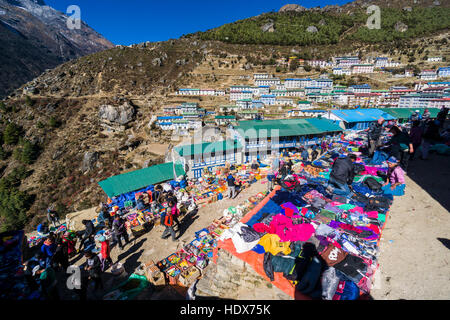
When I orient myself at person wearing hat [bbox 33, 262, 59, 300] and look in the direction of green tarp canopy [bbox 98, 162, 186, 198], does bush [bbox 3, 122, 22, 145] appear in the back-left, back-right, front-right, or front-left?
front-left

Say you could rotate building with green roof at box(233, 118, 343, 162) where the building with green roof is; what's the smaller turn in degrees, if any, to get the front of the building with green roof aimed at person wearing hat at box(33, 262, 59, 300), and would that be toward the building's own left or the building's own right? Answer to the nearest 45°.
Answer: approximately 45° to the building's own right

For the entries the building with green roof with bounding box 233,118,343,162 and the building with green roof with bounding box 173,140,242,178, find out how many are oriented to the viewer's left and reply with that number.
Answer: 0

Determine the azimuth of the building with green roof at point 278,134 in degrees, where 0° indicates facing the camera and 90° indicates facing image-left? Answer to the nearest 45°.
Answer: approximately 315°

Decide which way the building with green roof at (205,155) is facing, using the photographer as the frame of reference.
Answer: facing the viewer and to the right of the viewer

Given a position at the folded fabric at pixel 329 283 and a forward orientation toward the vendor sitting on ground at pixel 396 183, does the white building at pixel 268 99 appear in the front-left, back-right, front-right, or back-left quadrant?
front-left

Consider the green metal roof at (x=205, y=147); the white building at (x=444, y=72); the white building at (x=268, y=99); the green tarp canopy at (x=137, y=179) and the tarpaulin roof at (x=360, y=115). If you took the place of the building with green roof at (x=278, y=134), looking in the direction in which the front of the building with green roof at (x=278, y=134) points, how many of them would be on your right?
2

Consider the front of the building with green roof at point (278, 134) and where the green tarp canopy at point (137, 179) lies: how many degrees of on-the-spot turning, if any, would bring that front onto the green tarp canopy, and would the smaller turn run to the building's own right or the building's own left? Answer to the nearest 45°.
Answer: approximately 90° to the building's own right

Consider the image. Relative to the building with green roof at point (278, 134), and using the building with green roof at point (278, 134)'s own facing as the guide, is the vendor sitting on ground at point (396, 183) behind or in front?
in front

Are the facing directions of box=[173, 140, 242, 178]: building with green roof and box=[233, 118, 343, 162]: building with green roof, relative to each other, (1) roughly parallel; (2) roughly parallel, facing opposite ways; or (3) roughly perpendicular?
roughly parallel

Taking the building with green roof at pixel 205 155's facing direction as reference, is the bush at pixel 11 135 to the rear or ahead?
to the rear

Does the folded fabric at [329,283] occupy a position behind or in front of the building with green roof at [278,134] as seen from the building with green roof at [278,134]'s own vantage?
in front

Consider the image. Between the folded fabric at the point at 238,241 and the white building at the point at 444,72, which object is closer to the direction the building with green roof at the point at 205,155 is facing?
the folded fabric

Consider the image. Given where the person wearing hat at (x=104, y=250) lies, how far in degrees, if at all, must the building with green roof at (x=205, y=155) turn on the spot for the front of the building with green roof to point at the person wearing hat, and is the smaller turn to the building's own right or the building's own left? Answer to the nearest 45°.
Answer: approximately 45° to the building's own right

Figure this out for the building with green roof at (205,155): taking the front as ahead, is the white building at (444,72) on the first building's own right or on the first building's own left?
on the first building's own left

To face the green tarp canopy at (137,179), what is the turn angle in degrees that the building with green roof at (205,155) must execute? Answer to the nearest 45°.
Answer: approximately 135° to its right
